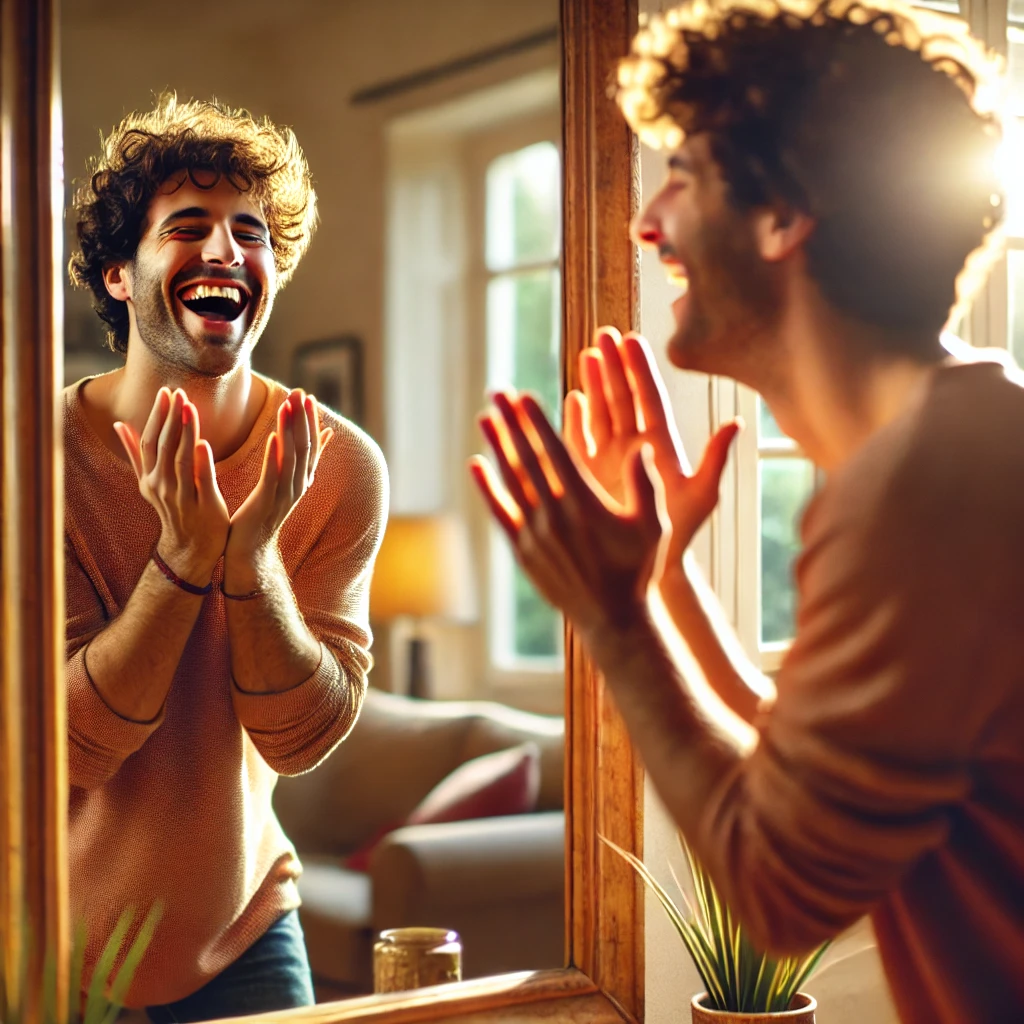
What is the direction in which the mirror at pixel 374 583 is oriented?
toward the camera

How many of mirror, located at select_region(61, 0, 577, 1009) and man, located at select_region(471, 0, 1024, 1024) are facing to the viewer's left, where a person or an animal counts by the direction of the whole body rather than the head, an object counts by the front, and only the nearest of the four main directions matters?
1

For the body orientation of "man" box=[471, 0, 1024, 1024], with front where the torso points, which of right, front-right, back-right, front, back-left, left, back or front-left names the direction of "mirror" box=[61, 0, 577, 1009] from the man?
front-right

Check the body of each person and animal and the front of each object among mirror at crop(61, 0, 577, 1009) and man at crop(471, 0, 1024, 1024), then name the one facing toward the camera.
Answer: the mirror

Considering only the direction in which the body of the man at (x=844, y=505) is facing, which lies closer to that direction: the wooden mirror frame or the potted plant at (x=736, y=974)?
the wooden mirror frame

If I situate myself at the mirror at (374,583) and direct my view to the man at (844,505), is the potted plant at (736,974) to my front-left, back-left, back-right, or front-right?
front-left

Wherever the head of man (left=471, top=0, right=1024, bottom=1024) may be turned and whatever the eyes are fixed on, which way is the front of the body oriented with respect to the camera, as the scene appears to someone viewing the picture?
to the viewer's left

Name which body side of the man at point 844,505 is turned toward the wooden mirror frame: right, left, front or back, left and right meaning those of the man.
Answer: front
